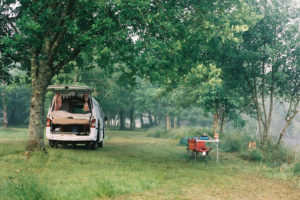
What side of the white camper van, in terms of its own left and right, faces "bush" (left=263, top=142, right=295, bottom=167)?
right

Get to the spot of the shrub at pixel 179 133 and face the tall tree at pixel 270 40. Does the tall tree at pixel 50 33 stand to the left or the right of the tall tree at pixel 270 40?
right

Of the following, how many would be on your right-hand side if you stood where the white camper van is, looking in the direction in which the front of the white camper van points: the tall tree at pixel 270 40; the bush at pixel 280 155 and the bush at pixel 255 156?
3

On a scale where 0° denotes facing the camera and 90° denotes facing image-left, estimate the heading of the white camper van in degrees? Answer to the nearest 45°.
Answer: approximately 180°

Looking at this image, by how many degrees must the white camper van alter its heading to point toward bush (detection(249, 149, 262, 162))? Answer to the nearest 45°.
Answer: approximately 90° to its right

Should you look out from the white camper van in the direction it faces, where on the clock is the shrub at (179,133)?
The shrub is roughly at 1 o'clock from the white camper van.
